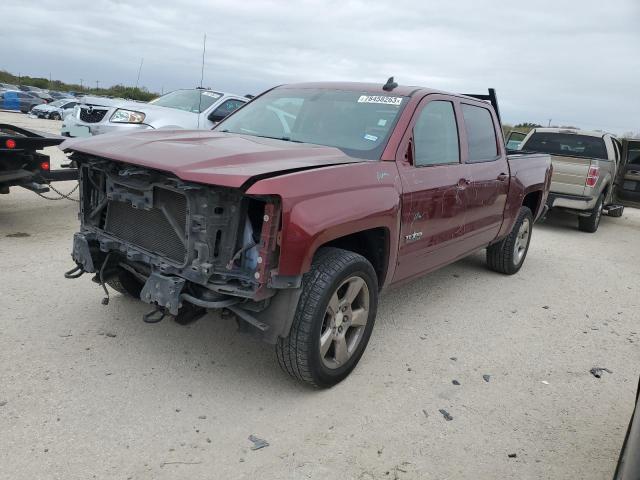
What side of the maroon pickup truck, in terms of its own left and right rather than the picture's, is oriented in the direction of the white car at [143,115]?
right

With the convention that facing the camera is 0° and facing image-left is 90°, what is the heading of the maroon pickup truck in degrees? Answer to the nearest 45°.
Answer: approximately 45°

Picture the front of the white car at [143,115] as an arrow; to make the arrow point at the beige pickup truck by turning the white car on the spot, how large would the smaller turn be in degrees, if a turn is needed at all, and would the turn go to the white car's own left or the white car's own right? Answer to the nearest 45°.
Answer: approximately 135° to the white car's own left

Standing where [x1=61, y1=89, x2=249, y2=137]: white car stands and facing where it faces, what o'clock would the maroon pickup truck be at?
The maroon pickup truck is roughly at 10 o'clock from the white car.

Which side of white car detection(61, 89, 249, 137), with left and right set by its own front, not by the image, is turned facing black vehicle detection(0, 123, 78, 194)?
front

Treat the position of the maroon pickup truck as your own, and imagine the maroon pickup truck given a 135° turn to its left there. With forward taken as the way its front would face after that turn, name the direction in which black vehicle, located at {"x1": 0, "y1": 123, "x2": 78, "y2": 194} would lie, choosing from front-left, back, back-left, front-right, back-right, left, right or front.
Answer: back-left

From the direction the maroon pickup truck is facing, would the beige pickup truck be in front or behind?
behind

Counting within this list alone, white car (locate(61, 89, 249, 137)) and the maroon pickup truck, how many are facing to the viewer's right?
0
